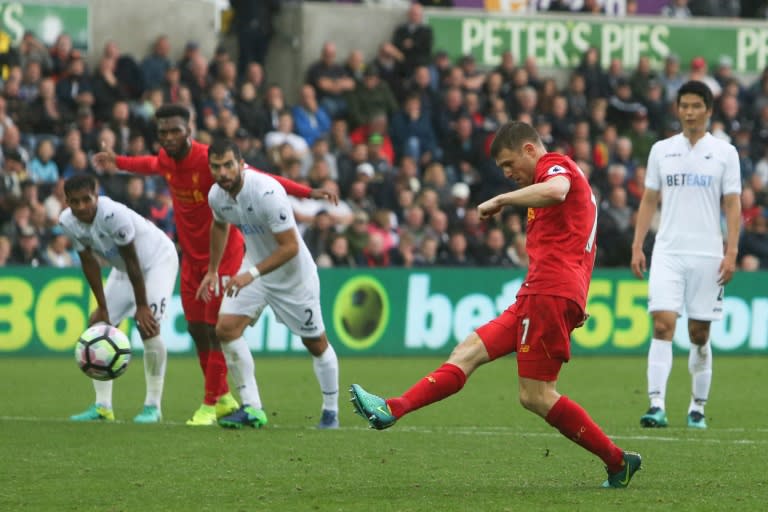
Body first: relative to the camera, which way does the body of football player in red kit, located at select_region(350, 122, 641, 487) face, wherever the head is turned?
to the viewer's left

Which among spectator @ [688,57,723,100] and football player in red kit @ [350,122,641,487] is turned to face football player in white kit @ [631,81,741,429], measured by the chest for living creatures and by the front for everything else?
the spectator

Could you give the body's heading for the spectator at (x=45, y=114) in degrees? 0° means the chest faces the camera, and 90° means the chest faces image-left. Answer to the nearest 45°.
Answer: approximately 0°

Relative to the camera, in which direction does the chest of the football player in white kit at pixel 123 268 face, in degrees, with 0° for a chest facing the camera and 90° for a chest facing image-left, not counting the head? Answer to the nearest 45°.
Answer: approximately 45°

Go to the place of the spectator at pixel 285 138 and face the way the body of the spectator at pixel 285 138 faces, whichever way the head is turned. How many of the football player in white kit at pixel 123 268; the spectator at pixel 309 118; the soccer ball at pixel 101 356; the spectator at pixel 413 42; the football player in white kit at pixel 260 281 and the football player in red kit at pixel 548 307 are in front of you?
4

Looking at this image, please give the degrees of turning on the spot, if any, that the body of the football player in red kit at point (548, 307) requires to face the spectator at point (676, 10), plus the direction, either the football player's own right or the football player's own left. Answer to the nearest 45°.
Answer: approximately 90° to the football player's own right

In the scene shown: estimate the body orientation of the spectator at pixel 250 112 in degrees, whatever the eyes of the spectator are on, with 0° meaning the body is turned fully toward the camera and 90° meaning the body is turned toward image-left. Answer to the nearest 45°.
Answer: approximately 0°

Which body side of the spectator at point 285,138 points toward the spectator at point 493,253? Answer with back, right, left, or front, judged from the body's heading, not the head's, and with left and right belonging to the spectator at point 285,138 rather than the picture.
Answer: left

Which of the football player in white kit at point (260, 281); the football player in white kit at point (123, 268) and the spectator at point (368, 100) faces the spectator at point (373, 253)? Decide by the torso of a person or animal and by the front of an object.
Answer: the spectator at point (368, 100)

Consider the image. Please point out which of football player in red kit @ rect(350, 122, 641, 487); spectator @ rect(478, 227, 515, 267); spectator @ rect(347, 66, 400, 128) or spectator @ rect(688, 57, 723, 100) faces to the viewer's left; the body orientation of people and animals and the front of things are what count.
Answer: the football player in red kit
